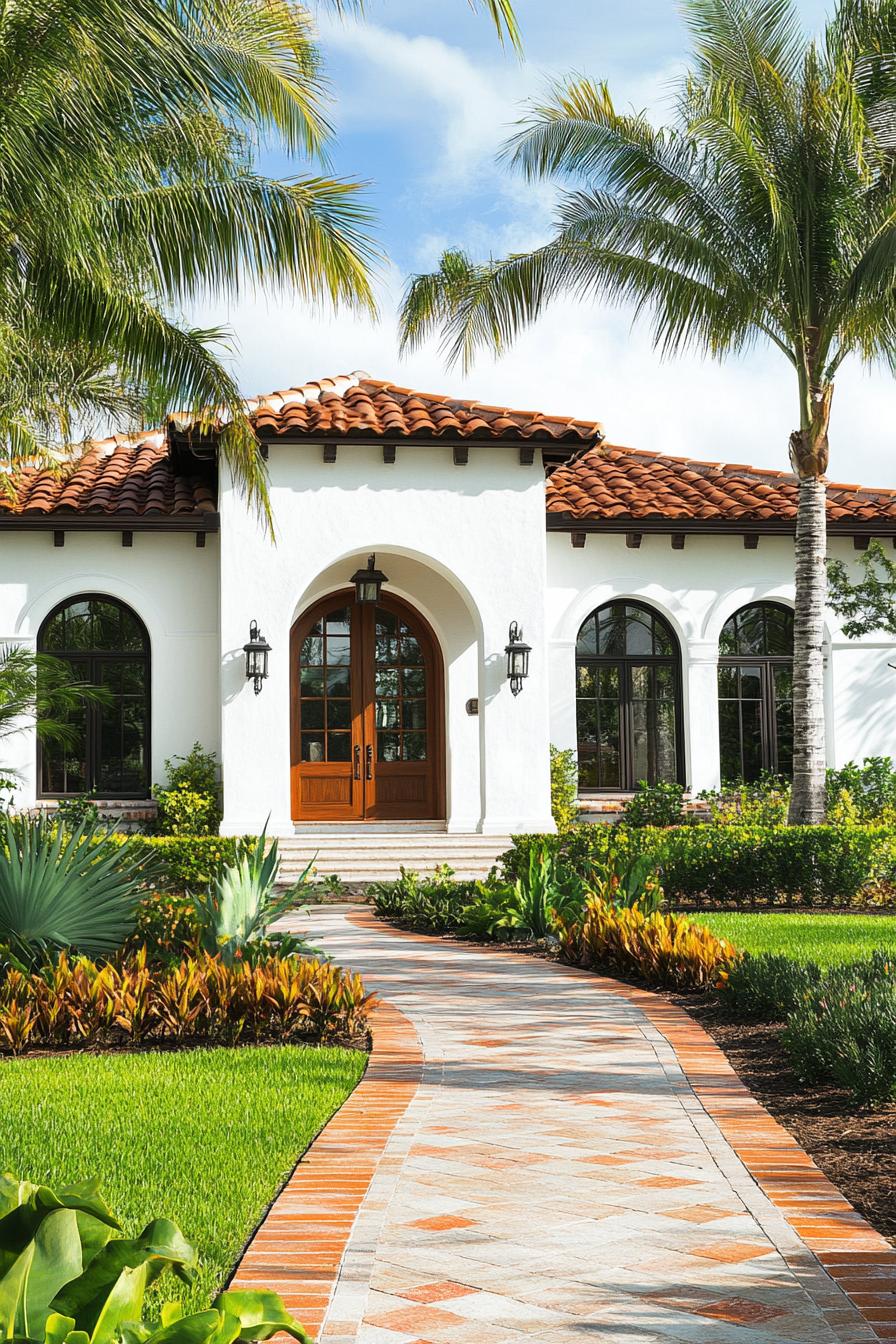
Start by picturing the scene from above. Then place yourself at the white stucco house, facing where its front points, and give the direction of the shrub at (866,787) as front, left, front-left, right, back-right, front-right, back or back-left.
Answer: left

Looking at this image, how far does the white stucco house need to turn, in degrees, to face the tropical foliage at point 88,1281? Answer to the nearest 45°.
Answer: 0° — it already faces it

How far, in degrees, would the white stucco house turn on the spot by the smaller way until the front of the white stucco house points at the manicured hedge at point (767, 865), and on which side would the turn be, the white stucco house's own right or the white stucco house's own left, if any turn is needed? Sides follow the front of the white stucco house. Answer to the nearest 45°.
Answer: approximately 45° to the white stucco house's own left

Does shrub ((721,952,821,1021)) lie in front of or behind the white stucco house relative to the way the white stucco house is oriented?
in front

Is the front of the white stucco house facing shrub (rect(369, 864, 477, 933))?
yes

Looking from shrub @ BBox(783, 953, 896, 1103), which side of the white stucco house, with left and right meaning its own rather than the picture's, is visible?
front

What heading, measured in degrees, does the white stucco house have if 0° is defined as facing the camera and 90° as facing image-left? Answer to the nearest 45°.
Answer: approximately 0°

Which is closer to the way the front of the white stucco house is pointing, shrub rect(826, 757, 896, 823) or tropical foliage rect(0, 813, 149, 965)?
the tropical foliage

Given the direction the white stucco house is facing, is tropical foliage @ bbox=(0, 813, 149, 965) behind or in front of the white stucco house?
in front
